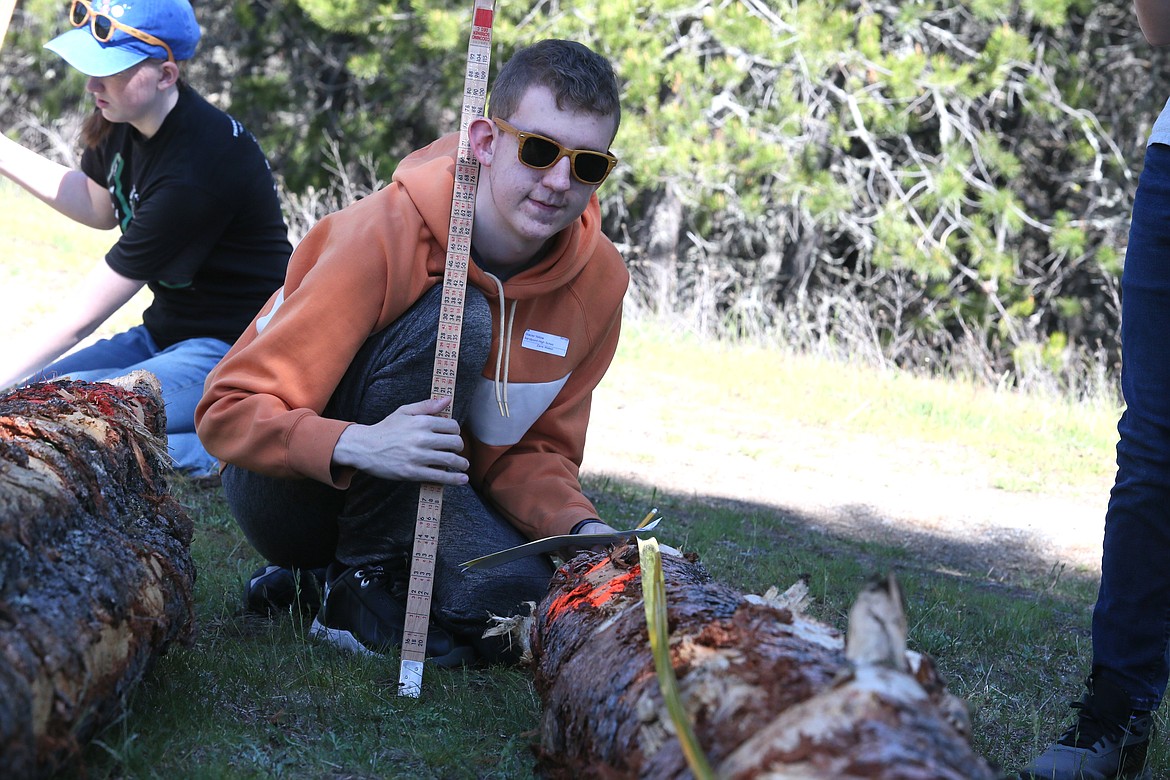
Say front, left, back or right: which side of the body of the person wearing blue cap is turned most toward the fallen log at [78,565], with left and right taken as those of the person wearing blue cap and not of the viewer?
left

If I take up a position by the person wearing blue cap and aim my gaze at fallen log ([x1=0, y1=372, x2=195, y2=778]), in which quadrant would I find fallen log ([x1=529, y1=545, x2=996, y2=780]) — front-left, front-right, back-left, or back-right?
front-left

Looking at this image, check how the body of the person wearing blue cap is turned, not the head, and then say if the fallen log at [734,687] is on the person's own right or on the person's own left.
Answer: on the person's own left

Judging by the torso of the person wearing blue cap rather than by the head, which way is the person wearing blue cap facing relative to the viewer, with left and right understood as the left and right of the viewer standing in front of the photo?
facing to the left of the viewer
